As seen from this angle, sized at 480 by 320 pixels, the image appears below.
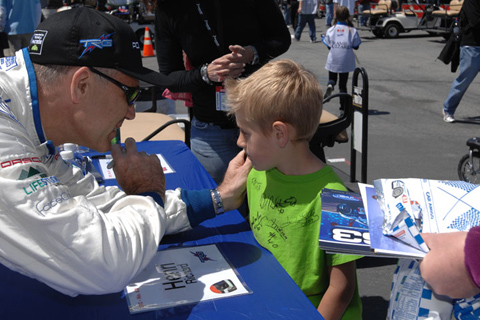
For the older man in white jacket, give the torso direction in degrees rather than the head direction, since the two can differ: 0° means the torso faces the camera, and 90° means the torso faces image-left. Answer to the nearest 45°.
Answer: approximately 270°

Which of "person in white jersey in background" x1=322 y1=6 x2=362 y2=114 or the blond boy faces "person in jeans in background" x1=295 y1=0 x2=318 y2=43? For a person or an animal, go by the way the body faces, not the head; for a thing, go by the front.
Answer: "person in white jersey in background" x1=322 y1=6 x2=362 y2=114

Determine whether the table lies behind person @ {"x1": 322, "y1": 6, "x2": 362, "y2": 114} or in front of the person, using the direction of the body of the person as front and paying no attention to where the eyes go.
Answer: behind

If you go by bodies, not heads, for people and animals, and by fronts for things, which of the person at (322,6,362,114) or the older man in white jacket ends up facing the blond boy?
the older man in white jacket

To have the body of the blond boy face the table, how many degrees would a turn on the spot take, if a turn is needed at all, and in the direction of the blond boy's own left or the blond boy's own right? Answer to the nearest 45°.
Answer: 0° — they already face it

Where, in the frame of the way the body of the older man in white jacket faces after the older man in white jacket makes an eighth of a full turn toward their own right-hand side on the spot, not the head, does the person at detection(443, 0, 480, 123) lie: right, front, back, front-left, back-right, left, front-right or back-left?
left

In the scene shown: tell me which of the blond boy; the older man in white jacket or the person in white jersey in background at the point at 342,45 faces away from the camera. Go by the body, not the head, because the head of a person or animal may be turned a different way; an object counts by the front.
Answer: the person in white jersey in background

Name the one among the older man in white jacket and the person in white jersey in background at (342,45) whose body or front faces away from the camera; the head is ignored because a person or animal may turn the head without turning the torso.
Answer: the person in white jersey in background

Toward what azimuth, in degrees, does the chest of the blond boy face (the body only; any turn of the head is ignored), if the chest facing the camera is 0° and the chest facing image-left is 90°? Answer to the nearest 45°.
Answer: approximately 45°

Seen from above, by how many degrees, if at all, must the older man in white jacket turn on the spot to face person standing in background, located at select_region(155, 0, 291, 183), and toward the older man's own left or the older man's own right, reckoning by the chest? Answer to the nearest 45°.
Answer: approximately 45° to the older man's own left

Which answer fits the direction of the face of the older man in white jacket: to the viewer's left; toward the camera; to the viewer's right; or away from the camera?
to the viewer's right

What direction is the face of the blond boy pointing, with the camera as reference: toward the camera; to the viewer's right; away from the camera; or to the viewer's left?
to the viewer's left

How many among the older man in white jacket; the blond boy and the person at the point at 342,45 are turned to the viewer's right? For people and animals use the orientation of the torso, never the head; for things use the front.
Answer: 1

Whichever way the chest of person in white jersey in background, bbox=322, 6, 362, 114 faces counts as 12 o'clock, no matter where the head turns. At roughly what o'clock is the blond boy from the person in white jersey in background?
The blond boy is roughly at 6 o'clock from the person in white jersey in background.

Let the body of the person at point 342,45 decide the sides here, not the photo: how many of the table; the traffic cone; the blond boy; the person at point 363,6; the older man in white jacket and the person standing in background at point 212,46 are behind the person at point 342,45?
4

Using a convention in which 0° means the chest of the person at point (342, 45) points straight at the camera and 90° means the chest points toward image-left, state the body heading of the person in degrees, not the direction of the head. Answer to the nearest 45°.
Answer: approximately 180°

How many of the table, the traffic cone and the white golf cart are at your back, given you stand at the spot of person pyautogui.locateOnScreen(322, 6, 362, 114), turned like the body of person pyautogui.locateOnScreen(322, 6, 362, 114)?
1
